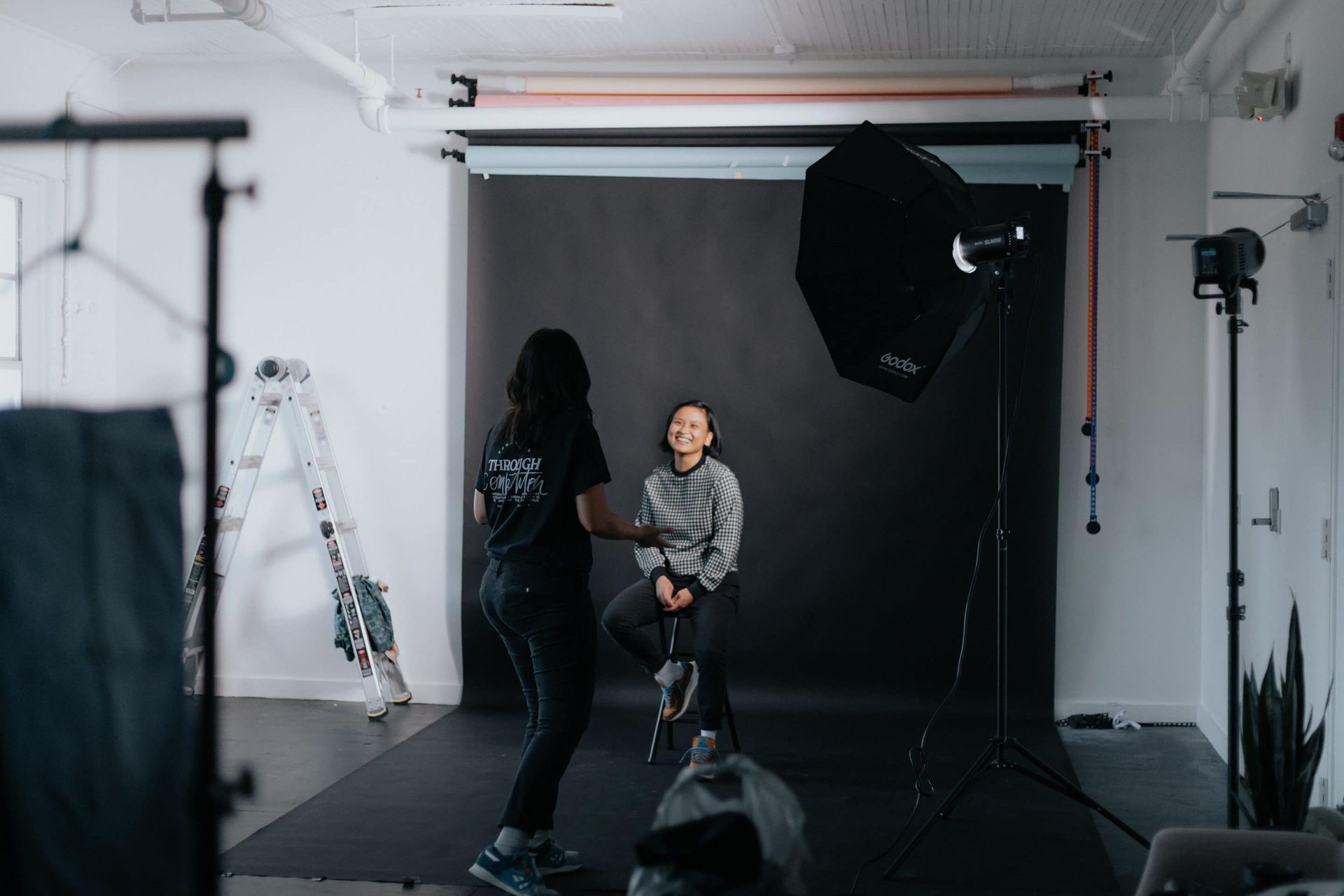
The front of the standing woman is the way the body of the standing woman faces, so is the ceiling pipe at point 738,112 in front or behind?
in front

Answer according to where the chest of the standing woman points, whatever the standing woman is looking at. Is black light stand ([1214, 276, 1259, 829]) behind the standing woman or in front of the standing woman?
in front

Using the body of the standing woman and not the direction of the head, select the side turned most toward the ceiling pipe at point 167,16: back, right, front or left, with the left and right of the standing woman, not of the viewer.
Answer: left

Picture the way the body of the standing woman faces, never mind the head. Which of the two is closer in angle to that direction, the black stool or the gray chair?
the black stool

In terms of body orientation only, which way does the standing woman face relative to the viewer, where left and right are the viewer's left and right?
facing away from the viewer and to the right of the viewer

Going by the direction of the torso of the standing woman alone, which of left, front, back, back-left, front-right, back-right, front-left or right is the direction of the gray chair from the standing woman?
right

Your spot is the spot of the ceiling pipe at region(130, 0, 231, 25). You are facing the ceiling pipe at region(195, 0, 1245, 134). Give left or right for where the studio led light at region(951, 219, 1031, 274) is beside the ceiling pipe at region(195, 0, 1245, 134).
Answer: right

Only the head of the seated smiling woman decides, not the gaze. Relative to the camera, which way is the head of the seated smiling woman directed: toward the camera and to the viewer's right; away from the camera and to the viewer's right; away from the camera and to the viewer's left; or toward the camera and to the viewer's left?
toward the camera and to the viewer's left

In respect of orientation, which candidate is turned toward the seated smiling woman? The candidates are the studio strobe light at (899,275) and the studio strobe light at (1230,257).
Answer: the studio strobe light at (899,275)

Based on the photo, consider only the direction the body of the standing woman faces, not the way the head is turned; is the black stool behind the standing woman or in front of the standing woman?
in front

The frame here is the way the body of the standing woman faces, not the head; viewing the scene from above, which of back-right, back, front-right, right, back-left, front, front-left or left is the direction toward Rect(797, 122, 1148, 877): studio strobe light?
front-right
